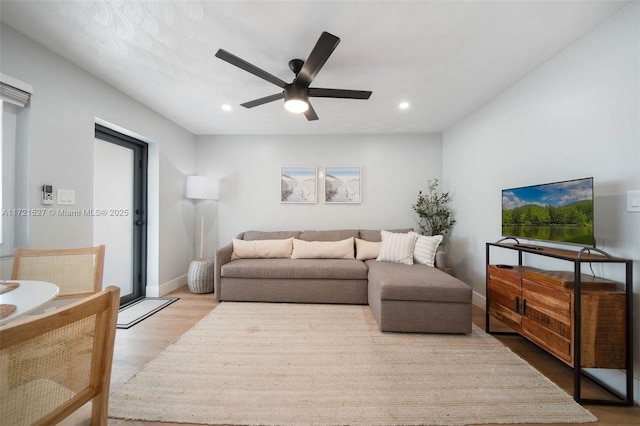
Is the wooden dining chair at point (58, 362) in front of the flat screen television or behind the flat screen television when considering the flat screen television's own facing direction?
in front

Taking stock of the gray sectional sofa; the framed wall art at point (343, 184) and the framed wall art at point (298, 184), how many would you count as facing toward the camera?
3

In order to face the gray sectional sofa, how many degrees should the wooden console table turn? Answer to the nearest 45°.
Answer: approximately 45° to its right

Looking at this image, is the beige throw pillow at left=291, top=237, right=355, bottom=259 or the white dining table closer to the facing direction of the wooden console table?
the white dining table

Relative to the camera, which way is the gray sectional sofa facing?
toward the camera

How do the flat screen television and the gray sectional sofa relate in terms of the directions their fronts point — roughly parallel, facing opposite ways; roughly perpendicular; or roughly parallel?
roughly perpendicular

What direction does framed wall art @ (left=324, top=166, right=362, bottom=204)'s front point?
toward the camera

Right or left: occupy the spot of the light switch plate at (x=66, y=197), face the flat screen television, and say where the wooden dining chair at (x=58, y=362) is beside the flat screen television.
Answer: right

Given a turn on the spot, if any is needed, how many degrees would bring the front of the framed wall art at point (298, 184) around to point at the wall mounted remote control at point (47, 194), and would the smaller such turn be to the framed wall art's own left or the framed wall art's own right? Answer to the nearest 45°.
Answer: approximately 45° to the framed wall art's own right

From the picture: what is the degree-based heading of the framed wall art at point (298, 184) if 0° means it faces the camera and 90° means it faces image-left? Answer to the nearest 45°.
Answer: approximately 0°

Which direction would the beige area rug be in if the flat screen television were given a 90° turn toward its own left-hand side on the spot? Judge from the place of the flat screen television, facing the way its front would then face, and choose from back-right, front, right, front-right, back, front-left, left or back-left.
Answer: right

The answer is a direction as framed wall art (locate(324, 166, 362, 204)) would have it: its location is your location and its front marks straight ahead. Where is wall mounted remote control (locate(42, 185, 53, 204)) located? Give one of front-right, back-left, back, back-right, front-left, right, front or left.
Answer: front-right

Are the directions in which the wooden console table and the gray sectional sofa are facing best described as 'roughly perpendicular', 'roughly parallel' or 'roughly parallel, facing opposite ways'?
roughly perpendicular

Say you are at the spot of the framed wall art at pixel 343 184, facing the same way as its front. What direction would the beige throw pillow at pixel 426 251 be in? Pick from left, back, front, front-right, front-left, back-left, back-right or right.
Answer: front-left

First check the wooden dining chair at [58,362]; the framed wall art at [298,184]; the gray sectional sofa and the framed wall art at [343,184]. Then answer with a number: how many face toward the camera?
3

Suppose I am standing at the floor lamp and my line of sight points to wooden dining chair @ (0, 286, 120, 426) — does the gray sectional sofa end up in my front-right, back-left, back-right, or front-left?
front-left

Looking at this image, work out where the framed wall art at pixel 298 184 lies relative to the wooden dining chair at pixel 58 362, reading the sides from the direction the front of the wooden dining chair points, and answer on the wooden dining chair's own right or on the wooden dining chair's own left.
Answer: on the wooden dining chair's own right
